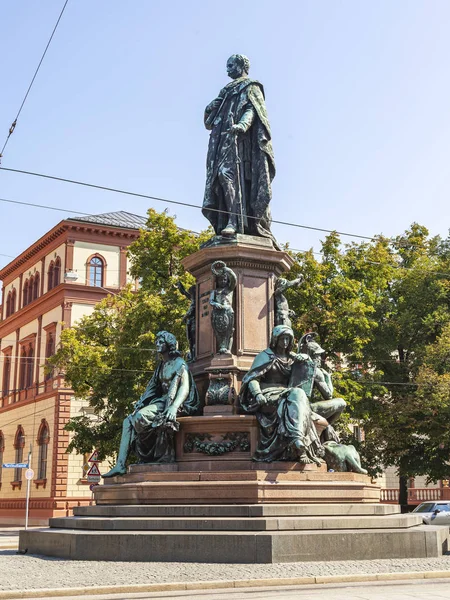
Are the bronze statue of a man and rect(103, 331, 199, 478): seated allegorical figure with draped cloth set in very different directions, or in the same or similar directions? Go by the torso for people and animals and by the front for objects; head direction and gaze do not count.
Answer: same or similar directions

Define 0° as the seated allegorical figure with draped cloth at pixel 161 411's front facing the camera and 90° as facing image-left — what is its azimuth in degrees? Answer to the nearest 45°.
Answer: approximately 45°

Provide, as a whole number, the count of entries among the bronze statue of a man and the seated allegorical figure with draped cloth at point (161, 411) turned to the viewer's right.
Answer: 0

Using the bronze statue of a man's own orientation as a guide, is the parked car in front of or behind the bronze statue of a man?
behind

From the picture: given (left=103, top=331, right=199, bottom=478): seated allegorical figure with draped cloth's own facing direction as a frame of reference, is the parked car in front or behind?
behind

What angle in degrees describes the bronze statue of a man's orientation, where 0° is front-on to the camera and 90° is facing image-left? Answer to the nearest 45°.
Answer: approximately 45°
